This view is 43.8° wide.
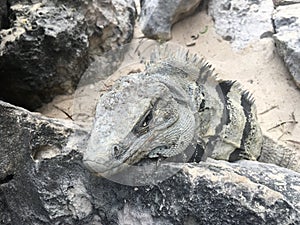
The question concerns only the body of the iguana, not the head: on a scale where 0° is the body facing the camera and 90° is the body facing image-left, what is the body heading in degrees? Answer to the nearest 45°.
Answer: approximately 45°

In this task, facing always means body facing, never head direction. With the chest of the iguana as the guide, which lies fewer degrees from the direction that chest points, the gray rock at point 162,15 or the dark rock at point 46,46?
the dark rock

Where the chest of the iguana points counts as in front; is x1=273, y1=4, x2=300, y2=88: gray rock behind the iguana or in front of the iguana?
behind

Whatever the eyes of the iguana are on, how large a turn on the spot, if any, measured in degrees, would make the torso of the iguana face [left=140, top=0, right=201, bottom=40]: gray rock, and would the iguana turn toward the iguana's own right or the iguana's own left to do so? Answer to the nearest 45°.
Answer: approximately 135° to the iguana's own right

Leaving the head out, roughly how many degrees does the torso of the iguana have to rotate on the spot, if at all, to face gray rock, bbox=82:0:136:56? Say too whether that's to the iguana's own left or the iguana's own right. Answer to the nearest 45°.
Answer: approximately 90° to the iguana's own right

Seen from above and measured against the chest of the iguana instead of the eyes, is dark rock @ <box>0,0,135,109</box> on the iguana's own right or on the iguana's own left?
on the iguana's own right

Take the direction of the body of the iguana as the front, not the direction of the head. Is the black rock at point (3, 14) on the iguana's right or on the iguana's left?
on the iguana's right

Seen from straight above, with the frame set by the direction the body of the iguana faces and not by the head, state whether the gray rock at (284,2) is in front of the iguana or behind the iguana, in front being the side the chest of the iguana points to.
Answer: behind

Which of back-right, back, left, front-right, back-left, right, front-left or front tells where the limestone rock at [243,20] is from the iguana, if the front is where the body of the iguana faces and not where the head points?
back-right
